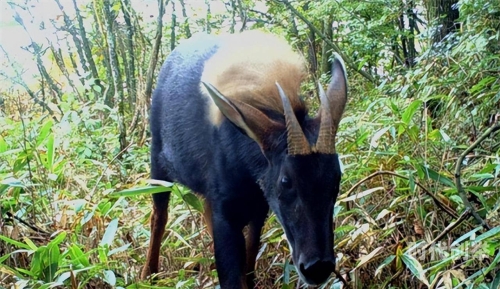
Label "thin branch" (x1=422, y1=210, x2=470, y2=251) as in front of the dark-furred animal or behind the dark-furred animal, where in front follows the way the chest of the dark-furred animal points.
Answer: in front

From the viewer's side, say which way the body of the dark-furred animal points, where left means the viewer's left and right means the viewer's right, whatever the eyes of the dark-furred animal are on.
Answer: facing the viewer and to the right of the viewer

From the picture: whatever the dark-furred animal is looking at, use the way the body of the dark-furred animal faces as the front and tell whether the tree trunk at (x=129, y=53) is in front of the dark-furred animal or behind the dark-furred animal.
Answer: behind

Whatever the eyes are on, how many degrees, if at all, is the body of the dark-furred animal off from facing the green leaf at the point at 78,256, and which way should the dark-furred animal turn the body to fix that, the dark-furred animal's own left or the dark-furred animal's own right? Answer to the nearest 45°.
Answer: approximately 135° to the dark-furred animal's own right

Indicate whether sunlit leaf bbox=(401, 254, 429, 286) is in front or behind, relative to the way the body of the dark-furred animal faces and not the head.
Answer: in front

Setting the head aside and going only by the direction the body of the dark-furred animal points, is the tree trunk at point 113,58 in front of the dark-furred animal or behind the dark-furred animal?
behind

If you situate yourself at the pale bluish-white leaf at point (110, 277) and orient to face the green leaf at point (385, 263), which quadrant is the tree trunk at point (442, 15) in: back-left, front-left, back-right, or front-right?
front-left

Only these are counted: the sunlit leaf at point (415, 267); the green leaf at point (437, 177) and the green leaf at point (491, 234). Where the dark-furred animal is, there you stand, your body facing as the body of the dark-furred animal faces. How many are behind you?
0
